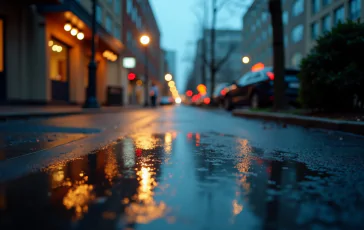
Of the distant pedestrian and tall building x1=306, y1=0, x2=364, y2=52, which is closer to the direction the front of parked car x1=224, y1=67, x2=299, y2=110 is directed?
the distant pedestrian

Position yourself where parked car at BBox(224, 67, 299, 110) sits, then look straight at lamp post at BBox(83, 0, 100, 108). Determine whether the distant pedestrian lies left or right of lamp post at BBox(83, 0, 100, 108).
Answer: right

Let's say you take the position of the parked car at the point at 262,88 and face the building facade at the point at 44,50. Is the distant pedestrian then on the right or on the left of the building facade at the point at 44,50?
right

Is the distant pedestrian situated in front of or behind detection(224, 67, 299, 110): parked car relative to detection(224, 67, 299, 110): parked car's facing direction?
in front

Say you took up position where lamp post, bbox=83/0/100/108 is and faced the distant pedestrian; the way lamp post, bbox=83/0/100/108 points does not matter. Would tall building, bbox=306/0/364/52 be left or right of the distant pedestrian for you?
right

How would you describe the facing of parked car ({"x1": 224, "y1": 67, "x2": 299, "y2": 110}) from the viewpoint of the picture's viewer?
facing away from the viewer and to the left of the viewer

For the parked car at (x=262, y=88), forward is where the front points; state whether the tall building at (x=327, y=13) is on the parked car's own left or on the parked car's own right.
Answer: on the parked car's own right
